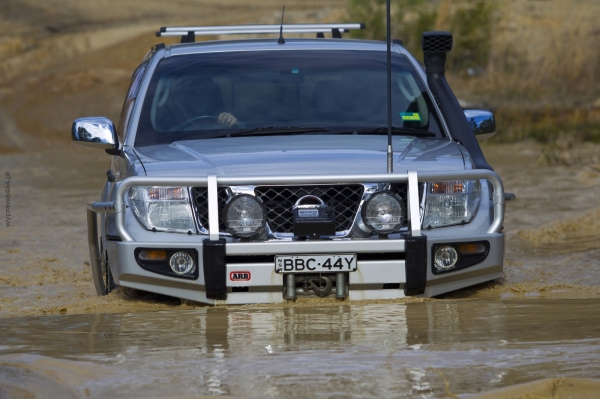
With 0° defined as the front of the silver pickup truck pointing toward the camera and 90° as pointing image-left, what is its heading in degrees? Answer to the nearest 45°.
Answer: approximately 0°
